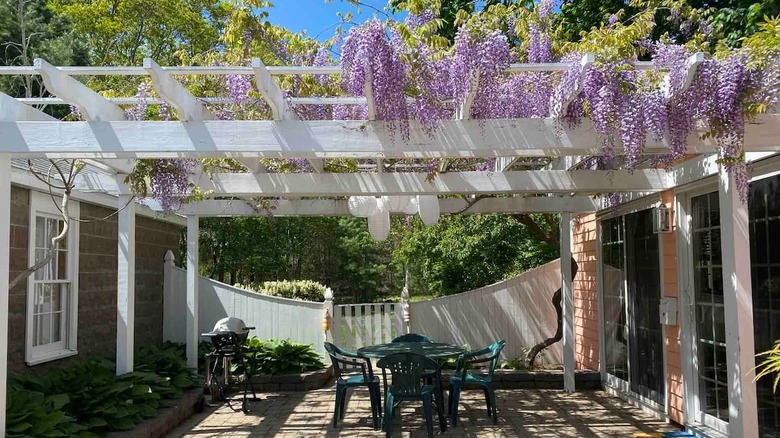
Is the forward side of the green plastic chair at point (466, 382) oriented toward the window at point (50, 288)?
yes

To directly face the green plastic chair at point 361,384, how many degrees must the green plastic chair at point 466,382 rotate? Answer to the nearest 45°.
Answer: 0° — it already faces it

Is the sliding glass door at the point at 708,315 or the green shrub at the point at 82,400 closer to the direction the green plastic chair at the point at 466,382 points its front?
the green shrub

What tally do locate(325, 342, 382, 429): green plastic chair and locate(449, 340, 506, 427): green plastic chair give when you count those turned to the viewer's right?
1

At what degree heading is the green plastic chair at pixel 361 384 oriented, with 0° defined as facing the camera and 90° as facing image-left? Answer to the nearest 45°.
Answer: approximately 270°

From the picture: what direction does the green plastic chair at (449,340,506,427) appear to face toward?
to the viewer's left

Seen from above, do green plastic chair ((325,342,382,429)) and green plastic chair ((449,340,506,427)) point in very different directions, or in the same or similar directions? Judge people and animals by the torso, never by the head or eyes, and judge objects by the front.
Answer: very different directions

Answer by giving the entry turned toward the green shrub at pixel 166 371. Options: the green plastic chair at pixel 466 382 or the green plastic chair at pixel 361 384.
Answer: the green plastic chair at pixel 466 382

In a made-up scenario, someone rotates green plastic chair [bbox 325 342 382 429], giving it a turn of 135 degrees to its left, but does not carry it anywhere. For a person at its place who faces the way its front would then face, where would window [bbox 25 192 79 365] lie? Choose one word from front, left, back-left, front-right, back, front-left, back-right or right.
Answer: front-left

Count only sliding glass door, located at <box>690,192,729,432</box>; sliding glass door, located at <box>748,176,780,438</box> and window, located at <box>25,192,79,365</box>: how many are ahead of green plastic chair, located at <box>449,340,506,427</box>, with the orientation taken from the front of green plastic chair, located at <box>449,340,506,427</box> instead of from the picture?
1

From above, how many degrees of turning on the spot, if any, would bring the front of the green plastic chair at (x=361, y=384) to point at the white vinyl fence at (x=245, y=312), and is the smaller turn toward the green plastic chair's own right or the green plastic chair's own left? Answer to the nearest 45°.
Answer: approximately 135° to the green plastic chair's own left
